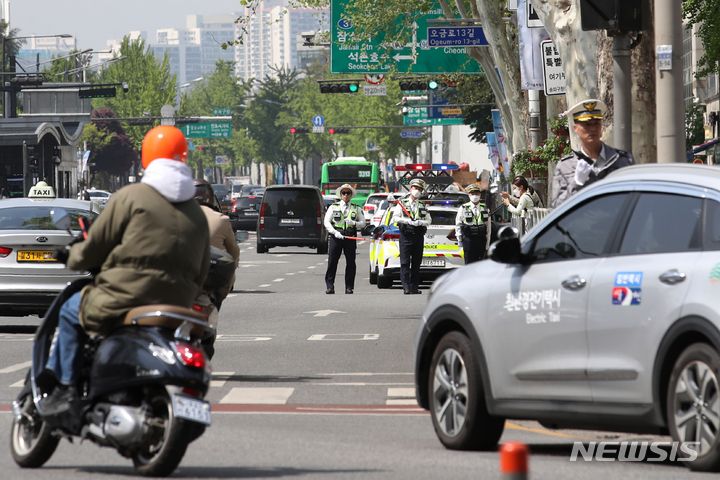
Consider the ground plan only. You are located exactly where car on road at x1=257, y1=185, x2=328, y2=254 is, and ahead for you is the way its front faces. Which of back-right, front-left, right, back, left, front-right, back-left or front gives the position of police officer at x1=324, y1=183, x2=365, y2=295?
back

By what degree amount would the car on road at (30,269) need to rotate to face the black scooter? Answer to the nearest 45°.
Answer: approximately 180°

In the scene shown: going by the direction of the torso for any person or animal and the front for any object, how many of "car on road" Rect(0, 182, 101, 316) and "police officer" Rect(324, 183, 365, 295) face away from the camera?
1

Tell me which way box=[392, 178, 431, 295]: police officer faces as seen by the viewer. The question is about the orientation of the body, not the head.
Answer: toward the camera

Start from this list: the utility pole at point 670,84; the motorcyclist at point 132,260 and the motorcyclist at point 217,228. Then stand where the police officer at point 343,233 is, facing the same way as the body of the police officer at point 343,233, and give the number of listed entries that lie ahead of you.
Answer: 3

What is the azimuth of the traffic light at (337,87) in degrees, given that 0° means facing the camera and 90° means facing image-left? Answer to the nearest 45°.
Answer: approximately 0°

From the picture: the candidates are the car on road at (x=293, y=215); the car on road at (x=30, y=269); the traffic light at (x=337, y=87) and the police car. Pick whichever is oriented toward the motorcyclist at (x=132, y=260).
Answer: the traffic light

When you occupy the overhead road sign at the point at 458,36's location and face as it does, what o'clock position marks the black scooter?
The black scooter is roughly at 12 o'clock from the overhead road sign.

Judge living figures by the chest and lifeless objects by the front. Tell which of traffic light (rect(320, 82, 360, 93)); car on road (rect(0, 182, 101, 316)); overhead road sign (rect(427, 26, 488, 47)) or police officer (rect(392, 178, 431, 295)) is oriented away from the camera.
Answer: the car on road

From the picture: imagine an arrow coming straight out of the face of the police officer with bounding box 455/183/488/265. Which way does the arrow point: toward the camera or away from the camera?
toward the camera

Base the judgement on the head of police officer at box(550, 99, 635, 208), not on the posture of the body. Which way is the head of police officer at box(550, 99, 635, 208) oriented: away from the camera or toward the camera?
toward the camera

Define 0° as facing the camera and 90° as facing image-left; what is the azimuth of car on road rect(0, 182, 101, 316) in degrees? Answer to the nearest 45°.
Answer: approximately 180°

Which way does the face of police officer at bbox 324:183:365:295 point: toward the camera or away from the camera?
toward the camera

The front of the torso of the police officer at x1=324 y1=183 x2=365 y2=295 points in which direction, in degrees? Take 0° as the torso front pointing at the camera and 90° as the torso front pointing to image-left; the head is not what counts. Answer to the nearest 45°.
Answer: approximately 0°

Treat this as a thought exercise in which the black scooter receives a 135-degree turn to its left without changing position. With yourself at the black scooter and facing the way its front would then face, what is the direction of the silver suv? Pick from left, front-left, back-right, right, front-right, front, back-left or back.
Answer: left

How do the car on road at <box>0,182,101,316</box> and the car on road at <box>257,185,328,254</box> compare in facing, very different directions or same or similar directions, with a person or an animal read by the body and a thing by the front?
same or similar directions

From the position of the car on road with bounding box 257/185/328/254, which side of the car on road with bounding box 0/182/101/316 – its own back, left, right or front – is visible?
front

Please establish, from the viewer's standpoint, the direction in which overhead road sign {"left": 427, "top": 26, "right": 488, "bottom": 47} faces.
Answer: facing the viewer

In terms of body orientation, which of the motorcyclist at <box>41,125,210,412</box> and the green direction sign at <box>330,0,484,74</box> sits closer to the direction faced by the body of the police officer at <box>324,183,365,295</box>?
the motorcyclist
